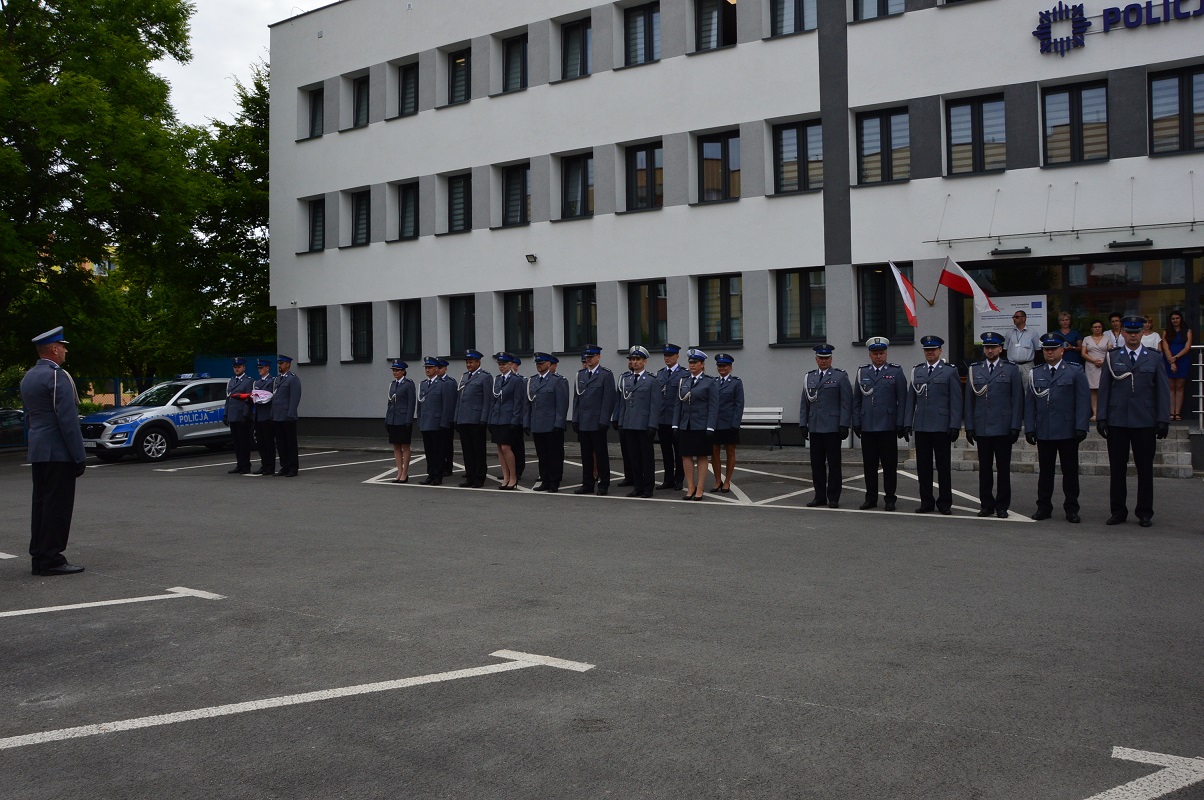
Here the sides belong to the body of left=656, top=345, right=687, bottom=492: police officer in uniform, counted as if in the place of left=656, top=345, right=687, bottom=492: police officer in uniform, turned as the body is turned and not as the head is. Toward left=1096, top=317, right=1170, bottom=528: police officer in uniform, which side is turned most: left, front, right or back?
left

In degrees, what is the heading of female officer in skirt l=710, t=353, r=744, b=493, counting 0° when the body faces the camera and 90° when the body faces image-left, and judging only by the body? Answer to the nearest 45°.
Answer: approximately 45°

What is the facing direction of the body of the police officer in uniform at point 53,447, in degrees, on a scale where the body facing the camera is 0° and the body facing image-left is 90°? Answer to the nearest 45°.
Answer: approximately 270°

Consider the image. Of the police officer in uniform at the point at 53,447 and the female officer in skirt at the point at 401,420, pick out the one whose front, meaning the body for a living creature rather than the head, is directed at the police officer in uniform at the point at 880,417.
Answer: the police officer in uniform at the point at 53,447

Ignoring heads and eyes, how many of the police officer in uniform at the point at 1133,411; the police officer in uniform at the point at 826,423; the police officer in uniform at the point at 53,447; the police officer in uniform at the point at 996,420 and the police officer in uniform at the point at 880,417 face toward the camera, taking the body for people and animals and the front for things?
4

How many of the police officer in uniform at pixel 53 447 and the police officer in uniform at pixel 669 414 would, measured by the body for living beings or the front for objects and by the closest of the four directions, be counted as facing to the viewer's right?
1

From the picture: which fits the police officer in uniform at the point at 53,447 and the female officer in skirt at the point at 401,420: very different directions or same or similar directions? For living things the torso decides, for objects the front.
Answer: very different directions

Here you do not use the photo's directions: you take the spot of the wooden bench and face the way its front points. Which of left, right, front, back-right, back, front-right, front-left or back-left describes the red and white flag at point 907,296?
front-left

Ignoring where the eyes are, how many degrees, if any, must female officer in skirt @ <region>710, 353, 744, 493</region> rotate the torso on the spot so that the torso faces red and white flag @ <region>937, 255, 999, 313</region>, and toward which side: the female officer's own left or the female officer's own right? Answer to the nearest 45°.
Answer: approximately 180°

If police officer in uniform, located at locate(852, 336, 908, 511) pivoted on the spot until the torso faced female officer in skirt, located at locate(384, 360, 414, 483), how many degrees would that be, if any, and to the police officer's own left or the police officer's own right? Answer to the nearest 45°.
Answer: approximately 90° to the police officer's own right

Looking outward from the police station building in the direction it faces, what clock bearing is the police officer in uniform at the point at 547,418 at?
The police officer in uniform is roughly at 11 o'clock from the police station building.

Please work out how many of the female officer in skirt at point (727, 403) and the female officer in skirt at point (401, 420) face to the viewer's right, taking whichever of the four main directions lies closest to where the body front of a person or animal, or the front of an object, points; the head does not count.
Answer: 0

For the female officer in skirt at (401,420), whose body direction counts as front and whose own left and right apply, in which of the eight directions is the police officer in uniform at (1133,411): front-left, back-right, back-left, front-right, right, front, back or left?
left
